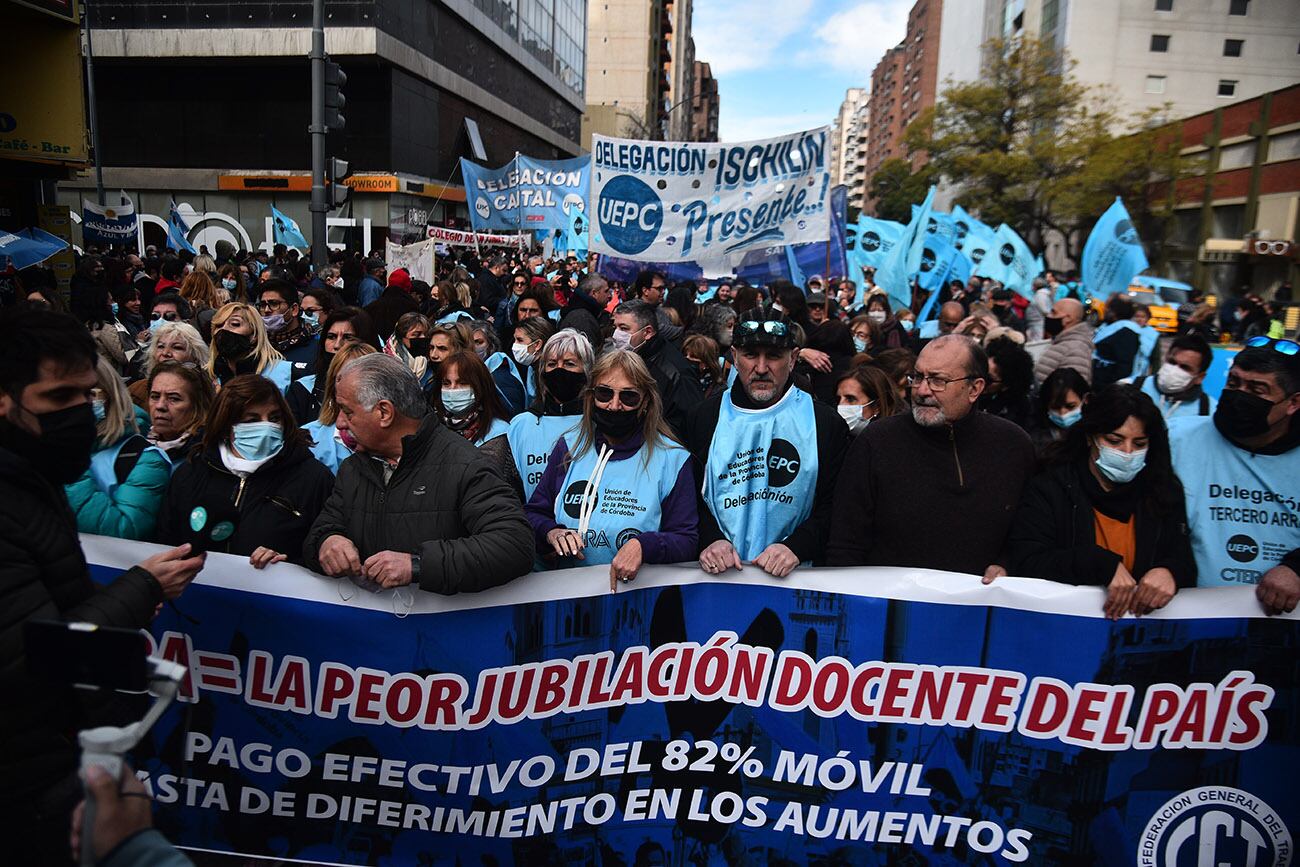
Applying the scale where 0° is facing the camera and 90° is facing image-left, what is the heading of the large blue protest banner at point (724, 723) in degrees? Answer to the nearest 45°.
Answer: approximately 0°

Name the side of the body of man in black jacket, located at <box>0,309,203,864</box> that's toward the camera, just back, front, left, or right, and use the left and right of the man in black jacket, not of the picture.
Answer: right

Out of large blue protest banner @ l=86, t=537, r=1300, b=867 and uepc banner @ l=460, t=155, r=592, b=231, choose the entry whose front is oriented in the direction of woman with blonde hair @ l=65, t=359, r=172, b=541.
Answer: the uepc banner

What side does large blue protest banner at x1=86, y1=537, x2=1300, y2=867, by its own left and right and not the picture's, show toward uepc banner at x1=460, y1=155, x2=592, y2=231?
back

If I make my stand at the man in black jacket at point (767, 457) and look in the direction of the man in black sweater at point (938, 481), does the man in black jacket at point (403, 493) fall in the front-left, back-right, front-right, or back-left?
back-right

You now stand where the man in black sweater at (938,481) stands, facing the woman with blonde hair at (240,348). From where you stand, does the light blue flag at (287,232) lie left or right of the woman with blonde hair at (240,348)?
right

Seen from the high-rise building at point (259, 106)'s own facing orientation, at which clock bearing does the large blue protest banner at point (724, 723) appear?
The large blue protest banner is roughly at 12 o'clock from the high-rise building.

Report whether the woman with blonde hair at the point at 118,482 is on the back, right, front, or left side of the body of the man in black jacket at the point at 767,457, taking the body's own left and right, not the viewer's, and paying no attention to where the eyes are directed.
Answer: right
